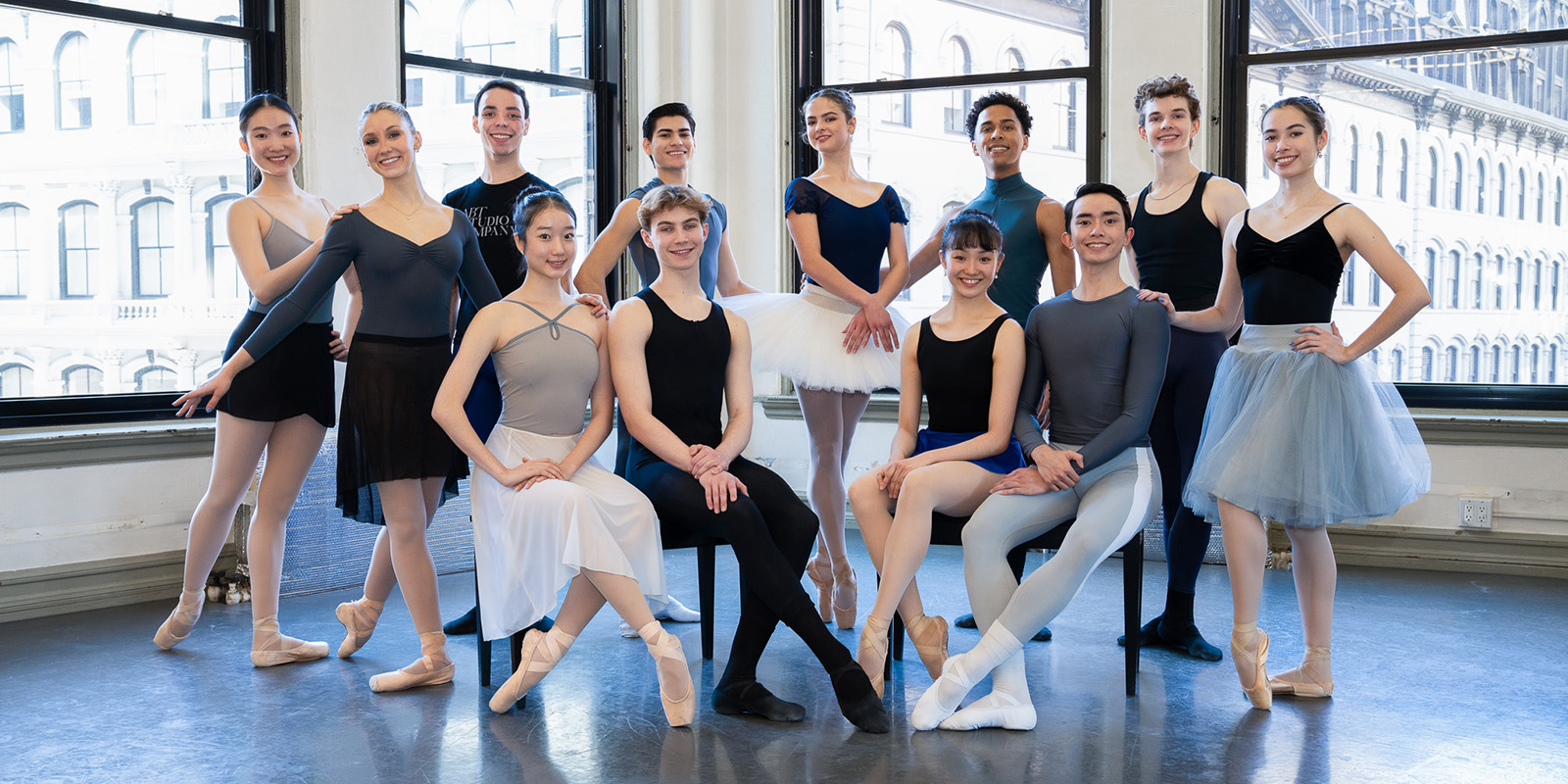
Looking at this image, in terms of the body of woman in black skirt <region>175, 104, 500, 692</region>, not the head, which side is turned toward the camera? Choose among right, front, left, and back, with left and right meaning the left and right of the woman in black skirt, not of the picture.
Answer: front

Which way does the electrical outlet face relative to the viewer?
toward the camera

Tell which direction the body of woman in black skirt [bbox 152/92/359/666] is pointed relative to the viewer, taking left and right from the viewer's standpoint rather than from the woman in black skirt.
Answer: facing the viewer and to the right of the viewer

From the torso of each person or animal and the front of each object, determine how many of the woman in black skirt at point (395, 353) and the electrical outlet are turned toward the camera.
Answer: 2

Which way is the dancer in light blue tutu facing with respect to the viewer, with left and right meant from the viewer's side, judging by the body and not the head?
facing the viewer and to the left of the viewer

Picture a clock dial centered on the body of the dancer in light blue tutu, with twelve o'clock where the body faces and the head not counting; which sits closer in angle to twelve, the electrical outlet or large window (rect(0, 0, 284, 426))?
the large window

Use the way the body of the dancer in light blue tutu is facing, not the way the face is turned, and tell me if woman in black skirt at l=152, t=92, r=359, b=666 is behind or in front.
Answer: in front
